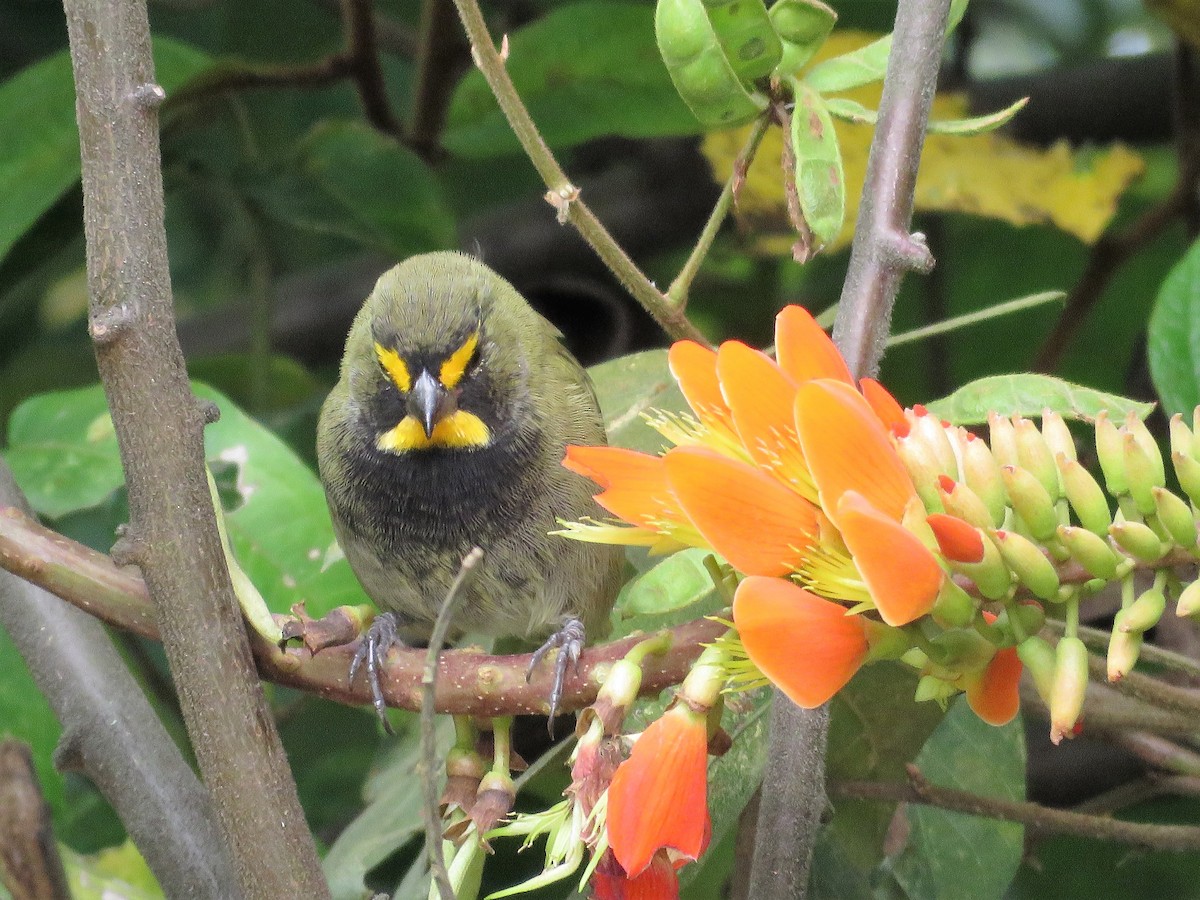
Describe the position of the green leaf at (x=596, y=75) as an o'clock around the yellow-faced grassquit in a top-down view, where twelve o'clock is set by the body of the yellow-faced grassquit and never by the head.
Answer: The green leaf is roughly at 7 o'clock from the yellow-faced grassquit.

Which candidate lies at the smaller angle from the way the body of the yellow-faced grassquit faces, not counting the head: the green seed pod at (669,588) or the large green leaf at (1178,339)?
the green seed pod

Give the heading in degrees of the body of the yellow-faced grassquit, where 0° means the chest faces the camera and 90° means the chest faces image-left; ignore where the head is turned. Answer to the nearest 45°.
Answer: approximately 0°

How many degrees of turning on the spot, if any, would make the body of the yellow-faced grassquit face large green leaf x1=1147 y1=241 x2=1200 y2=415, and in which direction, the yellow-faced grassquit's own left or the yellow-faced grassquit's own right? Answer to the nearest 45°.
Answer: approximately 90° to the yellow-faced grassquit's own left
